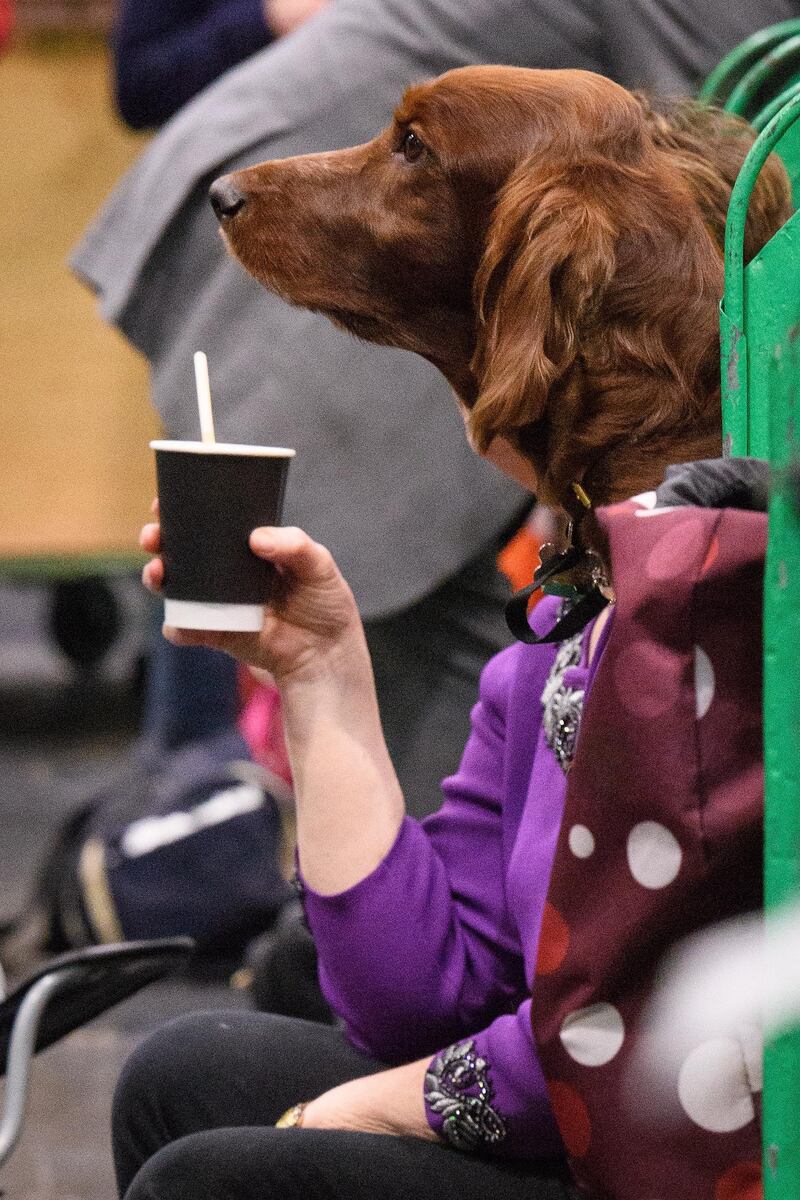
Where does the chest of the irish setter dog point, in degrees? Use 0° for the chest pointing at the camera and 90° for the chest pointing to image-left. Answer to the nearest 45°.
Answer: approximately 90°

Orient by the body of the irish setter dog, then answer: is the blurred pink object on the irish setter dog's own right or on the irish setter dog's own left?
on the irish setter dog's own right

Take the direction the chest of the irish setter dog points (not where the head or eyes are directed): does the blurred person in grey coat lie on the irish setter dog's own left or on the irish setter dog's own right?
on the irish setter dog's own right
